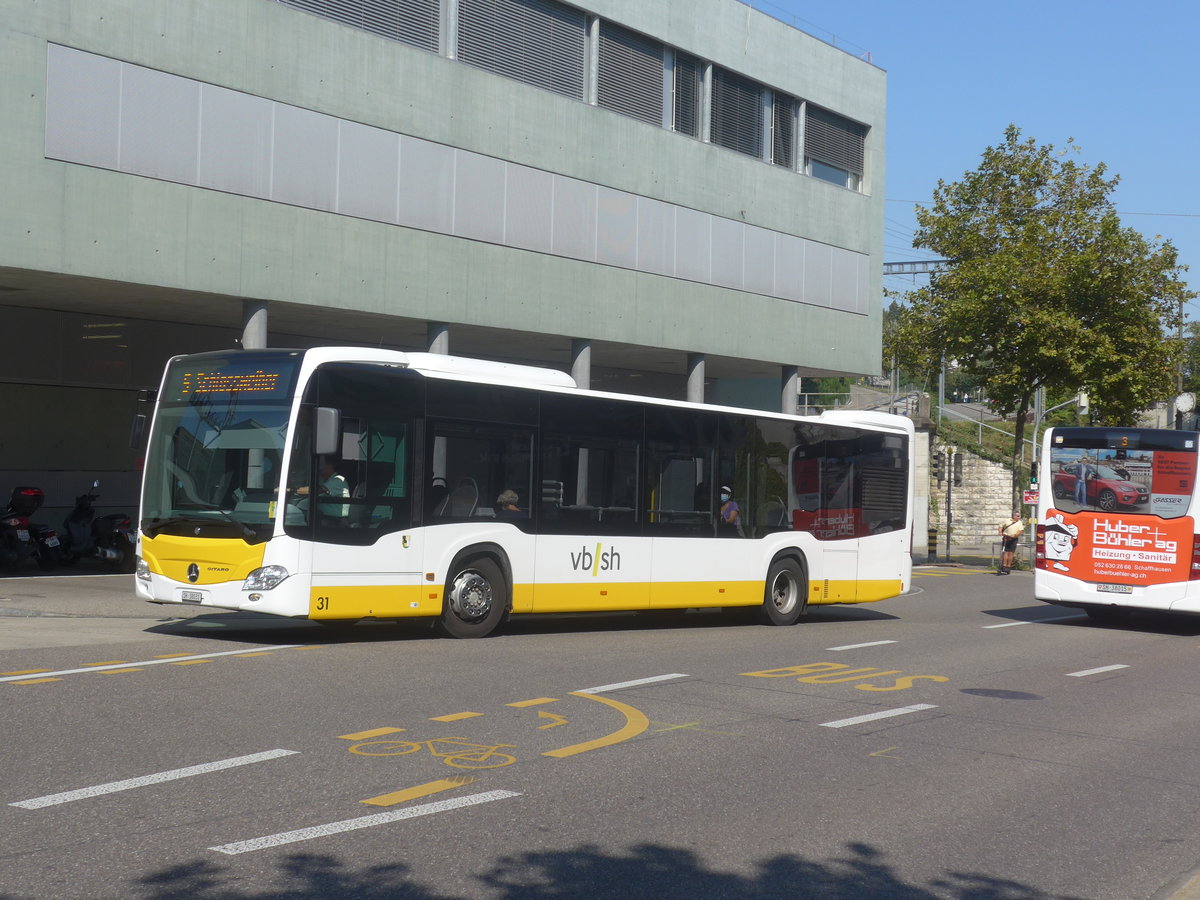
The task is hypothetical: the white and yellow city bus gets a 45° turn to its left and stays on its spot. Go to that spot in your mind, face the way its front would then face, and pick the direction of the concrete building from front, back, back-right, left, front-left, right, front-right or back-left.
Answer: back

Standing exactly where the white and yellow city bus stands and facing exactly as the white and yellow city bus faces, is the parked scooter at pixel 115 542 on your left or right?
on your right

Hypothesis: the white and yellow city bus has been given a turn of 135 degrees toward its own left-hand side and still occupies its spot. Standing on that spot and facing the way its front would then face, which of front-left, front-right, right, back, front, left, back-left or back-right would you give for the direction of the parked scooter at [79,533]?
back-left

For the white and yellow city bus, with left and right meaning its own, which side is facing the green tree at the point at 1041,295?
back

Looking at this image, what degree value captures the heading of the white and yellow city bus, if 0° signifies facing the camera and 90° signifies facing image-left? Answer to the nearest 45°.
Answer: approximately 45°

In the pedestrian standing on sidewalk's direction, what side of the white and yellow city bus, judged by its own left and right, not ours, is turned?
back
